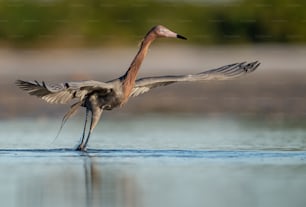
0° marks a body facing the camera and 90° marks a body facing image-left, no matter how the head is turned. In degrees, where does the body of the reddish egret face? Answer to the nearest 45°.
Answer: approximately 315°
